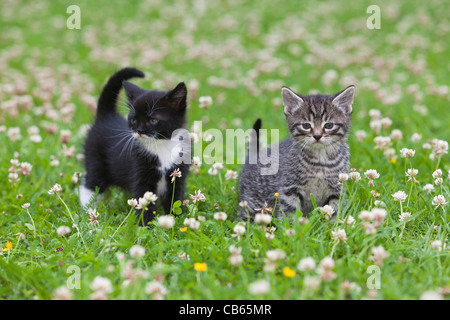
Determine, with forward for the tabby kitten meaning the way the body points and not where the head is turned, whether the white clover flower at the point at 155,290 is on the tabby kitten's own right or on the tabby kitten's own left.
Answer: on the tabby kitten's own right

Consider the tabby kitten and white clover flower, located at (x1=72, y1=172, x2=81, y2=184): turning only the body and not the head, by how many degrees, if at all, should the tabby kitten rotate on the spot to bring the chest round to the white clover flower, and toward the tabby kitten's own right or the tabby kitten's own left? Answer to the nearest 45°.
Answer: approximately 135° to the tabby kitten's own right

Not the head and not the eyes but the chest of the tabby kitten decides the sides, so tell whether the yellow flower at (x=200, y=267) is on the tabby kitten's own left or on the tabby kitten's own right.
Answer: on the tabby kitten's own right

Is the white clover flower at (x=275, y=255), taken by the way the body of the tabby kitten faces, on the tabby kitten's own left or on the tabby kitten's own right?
on the tabby kitten's own right

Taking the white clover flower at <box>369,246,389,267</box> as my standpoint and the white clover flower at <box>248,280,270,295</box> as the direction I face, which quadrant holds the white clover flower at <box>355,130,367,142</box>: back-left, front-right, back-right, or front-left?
back-right

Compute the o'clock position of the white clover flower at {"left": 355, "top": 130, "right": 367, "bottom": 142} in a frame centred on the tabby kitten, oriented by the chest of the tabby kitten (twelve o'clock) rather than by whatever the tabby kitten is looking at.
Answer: The white clover flower is roughly at 8 o'clock from the tabby kitten.

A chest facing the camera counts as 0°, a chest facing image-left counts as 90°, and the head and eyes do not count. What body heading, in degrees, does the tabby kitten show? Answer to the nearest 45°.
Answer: approximately 315°

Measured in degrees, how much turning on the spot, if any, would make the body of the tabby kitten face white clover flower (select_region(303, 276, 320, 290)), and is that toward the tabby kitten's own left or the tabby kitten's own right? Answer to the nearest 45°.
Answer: approximately 45° to the tabby kitten's own right
